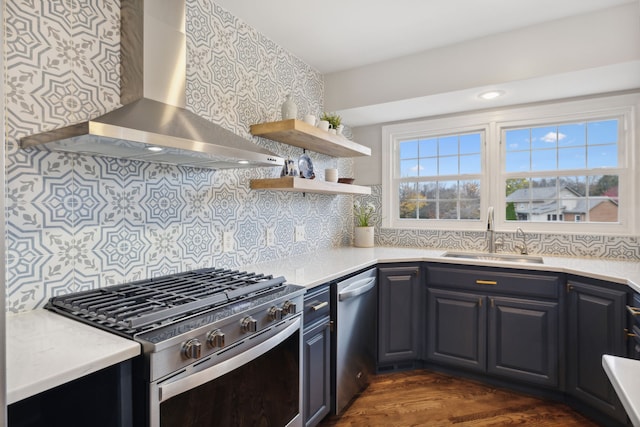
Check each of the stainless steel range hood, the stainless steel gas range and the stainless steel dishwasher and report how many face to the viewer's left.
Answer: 0

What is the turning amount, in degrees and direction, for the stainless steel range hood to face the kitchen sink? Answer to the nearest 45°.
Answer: approximately 45° to its left

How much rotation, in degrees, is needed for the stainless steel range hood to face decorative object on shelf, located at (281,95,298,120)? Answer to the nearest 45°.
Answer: approximately 90° to its left

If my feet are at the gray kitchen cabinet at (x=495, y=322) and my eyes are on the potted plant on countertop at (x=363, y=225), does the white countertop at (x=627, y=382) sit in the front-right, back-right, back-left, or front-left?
back-left

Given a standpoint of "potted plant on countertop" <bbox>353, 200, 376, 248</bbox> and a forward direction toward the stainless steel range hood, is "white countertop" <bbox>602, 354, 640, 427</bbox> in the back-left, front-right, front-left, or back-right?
front-left

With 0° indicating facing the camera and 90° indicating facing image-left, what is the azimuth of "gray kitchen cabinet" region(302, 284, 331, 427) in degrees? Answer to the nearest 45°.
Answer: approximately 315°

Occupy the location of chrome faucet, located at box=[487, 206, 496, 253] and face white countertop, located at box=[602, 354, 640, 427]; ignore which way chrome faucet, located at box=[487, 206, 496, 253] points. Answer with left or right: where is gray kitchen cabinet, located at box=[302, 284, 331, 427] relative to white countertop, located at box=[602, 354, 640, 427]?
right

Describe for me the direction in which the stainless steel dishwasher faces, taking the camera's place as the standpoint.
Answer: facing the viewer and to the right of the viewer

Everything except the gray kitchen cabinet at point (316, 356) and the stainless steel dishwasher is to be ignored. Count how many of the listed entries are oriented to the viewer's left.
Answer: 0

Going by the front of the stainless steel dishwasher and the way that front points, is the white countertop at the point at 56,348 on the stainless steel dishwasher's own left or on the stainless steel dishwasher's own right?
on the stainless steel dishwasher's own right

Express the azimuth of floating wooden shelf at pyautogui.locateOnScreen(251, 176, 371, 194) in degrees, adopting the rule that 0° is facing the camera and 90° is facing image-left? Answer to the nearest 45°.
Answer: approximately 315°
